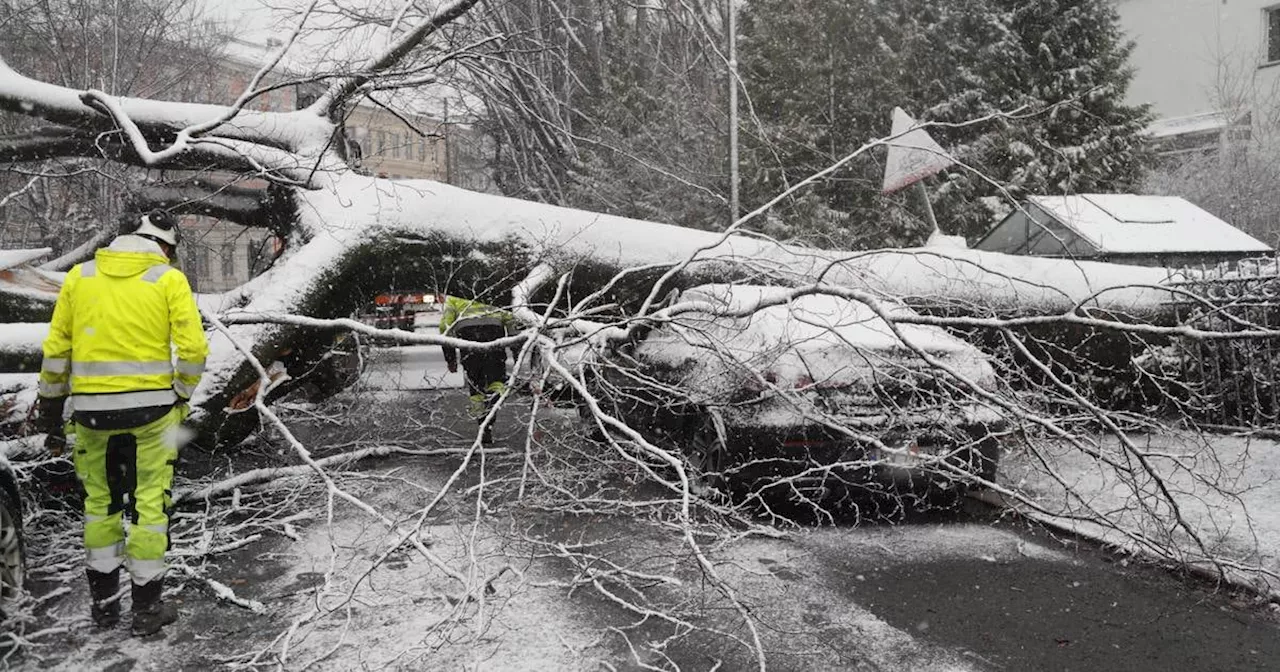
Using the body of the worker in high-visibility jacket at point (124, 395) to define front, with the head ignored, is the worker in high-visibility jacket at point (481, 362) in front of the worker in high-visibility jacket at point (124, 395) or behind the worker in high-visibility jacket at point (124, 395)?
in front

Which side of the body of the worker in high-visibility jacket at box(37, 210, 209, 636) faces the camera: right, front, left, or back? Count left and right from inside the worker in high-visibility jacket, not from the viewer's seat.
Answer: back

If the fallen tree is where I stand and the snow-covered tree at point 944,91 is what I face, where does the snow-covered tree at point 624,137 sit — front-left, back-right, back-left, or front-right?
front-left

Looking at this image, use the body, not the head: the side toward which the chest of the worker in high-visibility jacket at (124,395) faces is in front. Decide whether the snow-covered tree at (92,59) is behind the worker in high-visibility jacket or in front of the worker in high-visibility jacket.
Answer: in front

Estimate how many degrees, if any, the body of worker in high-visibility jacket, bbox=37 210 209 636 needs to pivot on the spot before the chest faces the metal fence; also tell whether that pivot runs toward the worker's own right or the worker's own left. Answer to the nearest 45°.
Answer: approximately 90° to the worker's own right
